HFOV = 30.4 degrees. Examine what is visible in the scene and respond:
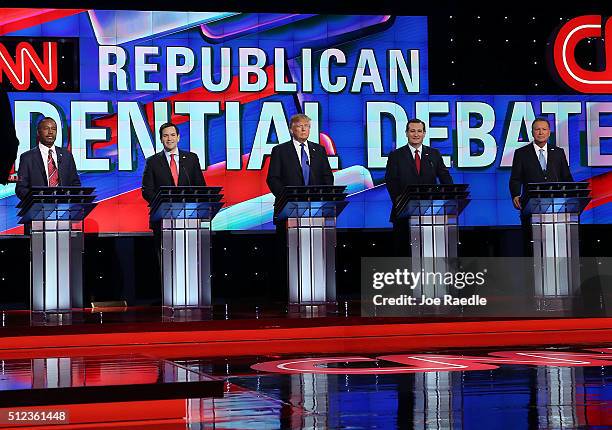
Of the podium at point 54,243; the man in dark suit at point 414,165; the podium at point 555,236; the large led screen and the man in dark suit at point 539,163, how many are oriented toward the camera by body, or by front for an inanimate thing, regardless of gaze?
5

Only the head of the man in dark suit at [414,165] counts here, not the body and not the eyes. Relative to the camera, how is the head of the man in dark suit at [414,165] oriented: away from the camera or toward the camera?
toward the camera

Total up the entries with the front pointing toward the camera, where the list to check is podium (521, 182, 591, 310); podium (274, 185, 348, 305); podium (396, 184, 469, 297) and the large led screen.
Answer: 4

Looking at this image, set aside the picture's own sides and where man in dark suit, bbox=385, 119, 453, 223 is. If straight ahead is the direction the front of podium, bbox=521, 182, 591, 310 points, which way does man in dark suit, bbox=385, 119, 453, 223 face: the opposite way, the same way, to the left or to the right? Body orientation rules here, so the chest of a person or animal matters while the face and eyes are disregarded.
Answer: the same way

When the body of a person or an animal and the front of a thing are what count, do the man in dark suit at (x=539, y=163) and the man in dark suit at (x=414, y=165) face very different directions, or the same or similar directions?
same or similar directions

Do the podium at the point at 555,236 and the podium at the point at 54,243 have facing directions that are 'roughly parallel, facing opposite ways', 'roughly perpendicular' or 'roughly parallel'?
roughly parallel

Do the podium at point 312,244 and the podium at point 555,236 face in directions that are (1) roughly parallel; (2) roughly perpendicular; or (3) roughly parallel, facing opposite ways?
roughly parallel

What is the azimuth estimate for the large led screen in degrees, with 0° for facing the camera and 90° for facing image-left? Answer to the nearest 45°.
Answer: approximately 0°

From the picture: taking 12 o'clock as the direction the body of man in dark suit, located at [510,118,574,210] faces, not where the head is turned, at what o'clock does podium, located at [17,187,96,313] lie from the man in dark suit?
The podium is roughly at 2 o'clock from the man in dark suit.

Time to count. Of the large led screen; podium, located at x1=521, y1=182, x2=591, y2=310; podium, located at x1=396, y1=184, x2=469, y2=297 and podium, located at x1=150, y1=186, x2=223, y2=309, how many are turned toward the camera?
4

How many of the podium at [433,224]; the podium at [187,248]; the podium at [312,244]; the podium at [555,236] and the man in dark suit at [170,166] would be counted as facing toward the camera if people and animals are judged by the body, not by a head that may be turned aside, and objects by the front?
5

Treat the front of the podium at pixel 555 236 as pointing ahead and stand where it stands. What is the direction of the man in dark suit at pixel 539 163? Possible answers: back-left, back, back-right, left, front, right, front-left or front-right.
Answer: back

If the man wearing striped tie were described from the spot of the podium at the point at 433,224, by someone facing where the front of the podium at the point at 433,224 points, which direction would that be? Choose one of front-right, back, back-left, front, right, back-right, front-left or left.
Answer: right

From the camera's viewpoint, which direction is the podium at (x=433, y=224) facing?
toward the camera

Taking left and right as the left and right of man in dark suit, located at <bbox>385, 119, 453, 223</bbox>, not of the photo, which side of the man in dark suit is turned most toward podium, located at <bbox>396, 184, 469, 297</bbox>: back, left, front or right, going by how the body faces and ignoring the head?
front

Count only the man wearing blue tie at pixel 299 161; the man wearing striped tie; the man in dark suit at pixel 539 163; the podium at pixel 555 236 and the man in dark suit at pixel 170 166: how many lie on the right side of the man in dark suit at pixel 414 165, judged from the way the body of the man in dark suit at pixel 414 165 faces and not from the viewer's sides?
3

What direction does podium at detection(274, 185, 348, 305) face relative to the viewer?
toward the camera

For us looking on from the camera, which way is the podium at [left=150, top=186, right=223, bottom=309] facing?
facing the viewer

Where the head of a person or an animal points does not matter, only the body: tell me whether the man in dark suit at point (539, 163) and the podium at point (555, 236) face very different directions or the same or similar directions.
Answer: same or similar directions

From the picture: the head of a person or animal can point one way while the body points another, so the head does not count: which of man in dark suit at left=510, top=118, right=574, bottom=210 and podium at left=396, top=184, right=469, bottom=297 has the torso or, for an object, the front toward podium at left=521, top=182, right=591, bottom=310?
the man in dark suit
